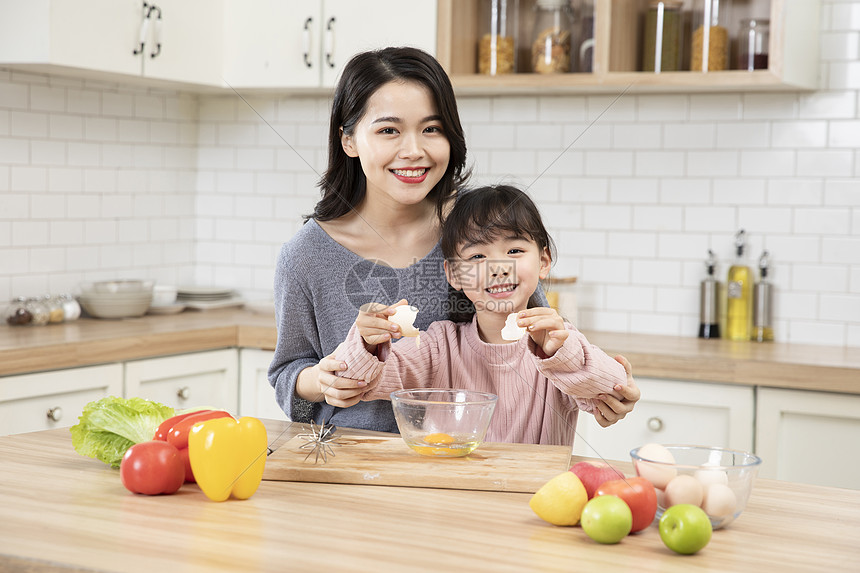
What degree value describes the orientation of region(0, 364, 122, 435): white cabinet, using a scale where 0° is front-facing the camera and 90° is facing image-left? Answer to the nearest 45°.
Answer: approximately 315°

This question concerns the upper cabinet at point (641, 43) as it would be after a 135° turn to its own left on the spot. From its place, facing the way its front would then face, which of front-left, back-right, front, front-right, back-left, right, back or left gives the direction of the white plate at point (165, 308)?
back-left

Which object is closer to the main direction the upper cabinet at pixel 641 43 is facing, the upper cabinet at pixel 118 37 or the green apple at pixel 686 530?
the green apple

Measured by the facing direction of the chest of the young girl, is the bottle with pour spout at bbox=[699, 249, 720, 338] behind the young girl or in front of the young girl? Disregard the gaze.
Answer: behind

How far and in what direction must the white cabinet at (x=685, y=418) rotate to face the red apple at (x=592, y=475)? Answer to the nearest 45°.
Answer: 0° — it already faces it

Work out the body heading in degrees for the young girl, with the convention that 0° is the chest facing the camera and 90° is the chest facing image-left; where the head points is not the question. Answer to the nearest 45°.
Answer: approximately 0°
